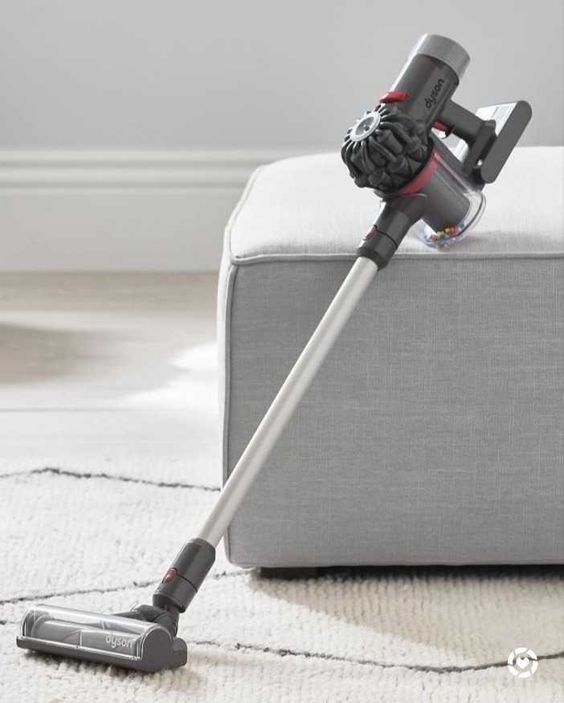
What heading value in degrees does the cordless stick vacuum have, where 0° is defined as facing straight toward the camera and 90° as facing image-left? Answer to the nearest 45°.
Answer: approximately 45°
